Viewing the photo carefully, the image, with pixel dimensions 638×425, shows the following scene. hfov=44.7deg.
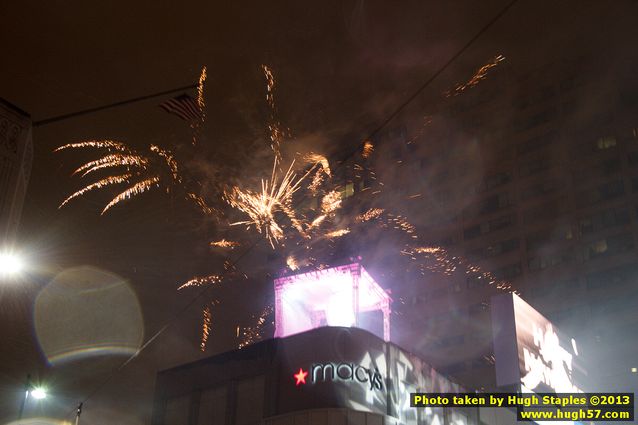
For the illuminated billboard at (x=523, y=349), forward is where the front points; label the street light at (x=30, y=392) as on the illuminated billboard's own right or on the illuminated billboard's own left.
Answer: on the illuminated billboard's own right

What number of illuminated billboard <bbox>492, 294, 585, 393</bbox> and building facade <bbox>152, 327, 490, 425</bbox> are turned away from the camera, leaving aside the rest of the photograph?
0

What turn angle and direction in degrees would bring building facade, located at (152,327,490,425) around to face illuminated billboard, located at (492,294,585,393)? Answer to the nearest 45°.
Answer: approximately 90° to its left

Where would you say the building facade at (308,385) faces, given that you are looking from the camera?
facing the viewer

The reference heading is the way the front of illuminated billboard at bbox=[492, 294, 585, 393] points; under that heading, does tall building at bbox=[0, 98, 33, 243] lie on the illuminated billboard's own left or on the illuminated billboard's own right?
on the illuminated billboard's own right

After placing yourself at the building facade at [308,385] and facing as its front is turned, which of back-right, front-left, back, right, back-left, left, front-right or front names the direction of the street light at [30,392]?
right
